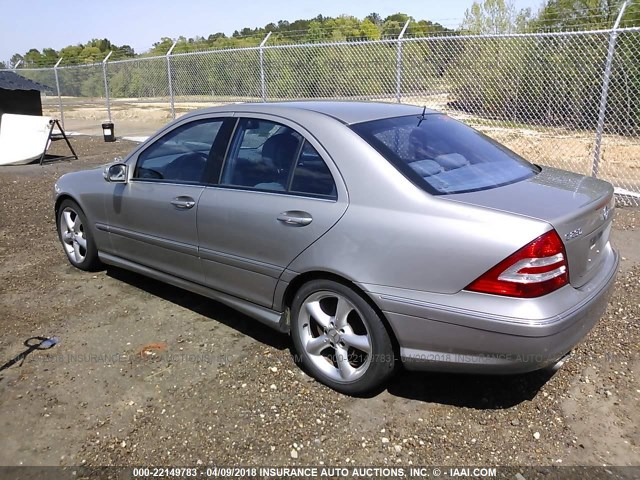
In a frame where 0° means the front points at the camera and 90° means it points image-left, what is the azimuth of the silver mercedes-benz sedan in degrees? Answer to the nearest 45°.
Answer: approximately 135°

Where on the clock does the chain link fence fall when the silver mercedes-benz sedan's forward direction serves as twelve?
The chain link fence is roughly at 2 o'clock from the silver mercedes-benz sedan.

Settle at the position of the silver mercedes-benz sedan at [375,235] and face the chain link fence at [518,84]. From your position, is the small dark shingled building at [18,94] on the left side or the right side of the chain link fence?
left

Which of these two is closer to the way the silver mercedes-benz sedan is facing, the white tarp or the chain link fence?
the white tarp

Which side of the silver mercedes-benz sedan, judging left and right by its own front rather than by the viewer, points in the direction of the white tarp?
front

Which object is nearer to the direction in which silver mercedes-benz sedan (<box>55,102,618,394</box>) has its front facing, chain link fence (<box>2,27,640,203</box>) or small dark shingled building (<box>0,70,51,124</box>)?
the small dark shingled building

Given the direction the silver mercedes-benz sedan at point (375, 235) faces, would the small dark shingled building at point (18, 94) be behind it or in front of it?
in front
